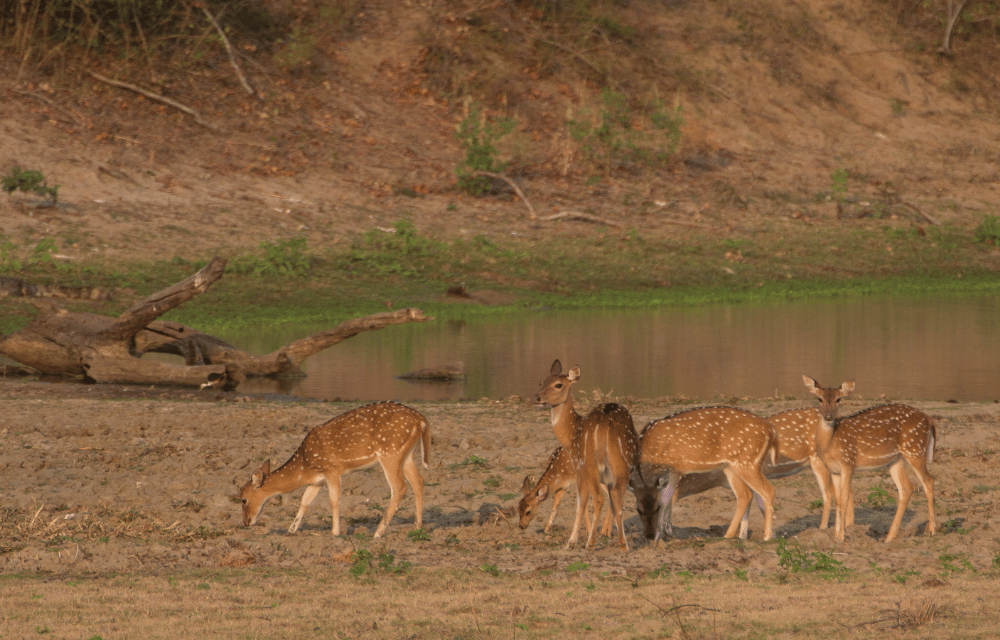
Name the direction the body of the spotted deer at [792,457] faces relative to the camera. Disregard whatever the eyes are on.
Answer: to the viewer's left

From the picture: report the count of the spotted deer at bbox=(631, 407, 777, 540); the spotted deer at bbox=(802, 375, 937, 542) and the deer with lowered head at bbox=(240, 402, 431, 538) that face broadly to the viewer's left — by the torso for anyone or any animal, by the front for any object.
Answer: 3

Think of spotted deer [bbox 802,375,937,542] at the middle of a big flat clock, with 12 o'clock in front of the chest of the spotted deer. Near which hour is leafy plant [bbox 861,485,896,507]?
The leafy plant is roughly at 3 o'clock from the spotted deer.

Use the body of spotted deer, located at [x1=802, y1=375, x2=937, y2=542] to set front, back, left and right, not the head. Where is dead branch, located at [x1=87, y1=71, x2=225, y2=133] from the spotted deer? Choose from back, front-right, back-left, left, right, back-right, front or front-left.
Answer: front-right

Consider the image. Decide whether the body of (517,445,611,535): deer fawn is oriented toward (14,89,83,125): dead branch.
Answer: no

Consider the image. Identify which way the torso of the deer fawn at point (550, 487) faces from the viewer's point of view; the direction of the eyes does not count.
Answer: to the viewer's left

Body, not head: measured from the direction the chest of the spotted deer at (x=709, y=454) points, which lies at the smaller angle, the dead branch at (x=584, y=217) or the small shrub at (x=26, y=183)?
the small shrub

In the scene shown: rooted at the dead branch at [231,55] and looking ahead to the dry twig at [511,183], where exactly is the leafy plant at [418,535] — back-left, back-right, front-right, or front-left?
front-right

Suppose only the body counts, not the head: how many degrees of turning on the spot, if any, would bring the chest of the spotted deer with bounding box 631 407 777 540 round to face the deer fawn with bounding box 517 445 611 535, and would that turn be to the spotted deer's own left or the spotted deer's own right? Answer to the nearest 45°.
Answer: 0° — it already faces it

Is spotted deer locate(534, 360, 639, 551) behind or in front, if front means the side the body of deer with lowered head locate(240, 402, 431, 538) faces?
behind

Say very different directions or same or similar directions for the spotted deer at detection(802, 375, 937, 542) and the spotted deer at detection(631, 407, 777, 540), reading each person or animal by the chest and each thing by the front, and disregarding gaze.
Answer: same or similar directions

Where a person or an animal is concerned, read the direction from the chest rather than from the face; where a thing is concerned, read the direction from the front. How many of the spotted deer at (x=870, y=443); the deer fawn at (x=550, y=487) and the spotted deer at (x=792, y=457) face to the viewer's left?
3

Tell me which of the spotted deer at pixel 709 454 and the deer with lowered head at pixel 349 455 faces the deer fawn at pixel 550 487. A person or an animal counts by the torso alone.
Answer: the spotted deer

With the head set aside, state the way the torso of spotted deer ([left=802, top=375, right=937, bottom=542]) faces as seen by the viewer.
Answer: to the viewer's left

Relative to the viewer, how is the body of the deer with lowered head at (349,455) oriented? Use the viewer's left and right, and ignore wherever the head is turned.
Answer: facing to the left of the viewer

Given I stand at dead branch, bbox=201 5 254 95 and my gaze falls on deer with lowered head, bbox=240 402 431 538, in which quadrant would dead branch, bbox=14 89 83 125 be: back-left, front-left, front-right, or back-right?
front-right

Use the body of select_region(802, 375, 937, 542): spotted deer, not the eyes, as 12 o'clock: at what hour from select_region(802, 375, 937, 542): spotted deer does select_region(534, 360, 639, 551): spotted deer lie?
select_region(534, 360, 639, 551): spotted deer is roughly at 11 o'clock from select_region(802, 375, 937, 542): spotted deer.

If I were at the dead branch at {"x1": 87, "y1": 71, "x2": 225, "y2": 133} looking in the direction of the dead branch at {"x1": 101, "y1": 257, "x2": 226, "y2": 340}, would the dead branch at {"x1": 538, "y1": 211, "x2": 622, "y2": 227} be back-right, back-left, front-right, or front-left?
front-left

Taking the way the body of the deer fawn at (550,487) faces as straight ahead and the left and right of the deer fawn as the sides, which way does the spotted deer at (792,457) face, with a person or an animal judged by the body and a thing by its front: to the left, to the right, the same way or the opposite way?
the same way

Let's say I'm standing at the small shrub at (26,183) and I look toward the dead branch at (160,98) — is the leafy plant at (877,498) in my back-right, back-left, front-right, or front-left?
back-right

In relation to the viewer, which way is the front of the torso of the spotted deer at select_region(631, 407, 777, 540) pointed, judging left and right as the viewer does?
facing to the left of the viewer

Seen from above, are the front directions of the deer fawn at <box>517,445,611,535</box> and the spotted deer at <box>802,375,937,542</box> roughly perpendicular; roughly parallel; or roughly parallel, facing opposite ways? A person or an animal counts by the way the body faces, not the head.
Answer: roughly parallel

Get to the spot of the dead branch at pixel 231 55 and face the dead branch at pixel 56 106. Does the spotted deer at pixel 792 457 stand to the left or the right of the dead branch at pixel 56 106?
left

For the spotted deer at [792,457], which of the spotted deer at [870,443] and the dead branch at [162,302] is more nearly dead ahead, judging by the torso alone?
the dead branch

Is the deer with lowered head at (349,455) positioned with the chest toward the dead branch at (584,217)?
no
